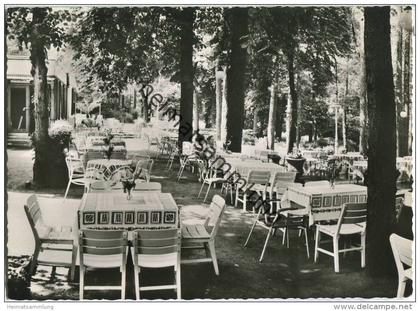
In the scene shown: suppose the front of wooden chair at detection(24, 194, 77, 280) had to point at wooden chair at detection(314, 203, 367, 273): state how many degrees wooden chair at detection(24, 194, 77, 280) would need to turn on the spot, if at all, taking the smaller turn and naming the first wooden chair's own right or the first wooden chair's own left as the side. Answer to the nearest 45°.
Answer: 0° — it already faces it

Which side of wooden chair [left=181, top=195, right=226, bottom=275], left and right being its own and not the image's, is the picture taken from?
left

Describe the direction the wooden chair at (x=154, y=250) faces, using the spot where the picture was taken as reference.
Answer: facing away from the viewer

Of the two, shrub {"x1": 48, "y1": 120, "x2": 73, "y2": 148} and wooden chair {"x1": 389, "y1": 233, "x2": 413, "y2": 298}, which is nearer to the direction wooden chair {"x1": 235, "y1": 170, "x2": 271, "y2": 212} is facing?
the shrub

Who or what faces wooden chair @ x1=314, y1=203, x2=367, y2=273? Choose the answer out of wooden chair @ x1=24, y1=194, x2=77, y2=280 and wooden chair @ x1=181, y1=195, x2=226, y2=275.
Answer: wooden chair @ x1=24, y1=194, x2=77, y2=280

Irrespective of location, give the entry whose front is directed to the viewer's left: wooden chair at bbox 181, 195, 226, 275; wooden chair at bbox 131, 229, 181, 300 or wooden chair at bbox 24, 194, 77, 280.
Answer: wooden chair at bbox 181, 195, 226, 275

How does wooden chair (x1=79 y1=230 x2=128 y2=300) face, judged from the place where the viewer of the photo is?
facing away from the viewer

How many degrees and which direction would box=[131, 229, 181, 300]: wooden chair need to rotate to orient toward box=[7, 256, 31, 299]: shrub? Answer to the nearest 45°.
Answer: approximately 90° to its left

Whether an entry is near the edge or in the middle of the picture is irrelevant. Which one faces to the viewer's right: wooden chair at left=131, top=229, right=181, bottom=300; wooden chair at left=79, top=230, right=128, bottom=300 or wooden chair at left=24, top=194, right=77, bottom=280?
wooden chair at left=24, top=194, right=77, bottom=280

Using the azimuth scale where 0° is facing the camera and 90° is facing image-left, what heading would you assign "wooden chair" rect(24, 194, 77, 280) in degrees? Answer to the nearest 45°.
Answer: approximately 270°
